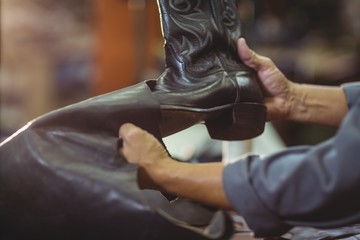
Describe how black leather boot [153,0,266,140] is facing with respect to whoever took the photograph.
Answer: facing away from the viewer and to the left of the viewer
